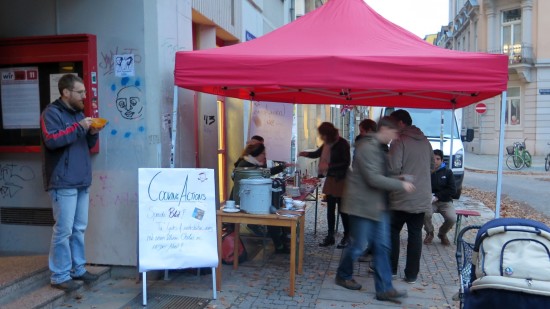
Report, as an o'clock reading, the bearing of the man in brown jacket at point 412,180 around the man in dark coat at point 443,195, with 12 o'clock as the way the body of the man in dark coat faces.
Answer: The man in brown jacket is roughly at 11 o'clock from the man in dark coat.

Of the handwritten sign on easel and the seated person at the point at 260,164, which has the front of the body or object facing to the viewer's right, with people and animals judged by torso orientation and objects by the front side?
the seated person

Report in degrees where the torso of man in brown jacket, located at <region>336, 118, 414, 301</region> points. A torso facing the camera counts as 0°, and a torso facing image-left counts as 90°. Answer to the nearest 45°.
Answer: approximately 270°

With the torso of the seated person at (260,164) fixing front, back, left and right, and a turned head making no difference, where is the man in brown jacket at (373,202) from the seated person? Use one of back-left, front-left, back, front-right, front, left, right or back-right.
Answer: front-right

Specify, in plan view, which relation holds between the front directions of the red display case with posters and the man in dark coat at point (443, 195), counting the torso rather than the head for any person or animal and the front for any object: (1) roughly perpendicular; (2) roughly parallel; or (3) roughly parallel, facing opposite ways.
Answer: roughly parallel

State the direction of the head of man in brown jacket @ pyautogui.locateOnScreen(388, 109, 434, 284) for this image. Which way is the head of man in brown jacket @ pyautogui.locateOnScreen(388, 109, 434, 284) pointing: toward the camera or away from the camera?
away from the camera

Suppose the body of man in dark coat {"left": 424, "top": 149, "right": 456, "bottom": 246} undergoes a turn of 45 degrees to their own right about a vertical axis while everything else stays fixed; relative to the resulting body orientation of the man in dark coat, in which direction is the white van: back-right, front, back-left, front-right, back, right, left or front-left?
right

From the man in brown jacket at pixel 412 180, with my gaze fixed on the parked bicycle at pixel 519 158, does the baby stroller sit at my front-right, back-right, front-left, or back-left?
back-right

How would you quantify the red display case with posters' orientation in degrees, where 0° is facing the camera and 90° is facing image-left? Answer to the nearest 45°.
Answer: approximately 0°

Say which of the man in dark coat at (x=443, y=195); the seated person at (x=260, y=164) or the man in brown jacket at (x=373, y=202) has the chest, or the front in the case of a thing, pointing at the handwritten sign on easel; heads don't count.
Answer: the man in dark coat

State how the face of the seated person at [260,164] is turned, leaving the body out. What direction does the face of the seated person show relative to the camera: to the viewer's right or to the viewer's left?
to the viewer's right
